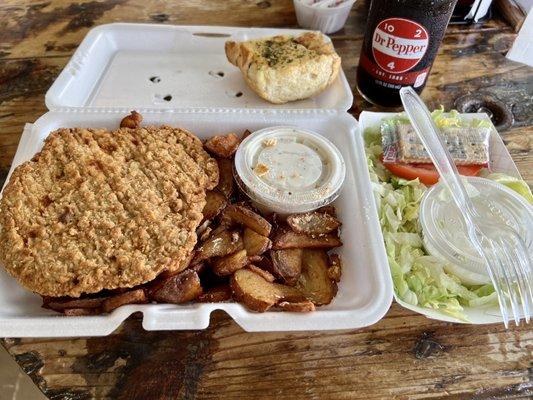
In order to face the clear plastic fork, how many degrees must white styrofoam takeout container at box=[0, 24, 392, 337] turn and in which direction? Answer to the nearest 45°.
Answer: approximately 45° to its left

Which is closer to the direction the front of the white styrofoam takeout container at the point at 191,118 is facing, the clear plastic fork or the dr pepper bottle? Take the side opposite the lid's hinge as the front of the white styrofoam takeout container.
the clear plastic fork

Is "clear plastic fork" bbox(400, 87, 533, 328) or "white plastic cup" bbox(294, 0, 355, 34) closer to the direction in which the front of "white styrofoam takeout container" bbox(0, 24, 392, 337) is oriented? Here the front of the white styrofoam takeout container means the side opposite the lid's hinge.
the clear plastic fork

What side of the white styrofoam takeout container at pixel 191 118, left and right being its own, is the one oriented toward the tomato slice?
left

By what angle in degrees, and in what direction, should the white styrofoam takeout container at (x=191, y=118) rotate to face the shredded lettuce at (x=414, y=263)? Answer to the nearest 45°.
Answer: approximately 45° to its left

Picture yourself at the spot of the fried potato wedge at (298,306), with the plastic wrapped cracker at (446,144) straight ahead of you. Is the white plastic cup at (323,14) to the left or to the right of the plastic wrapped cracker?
left

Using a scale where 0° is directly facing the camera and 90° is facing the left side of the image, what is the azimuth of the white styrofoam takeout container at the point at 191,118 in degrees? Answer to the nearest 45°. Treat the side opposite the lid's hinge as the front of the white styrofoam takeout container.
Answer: approximately 0°

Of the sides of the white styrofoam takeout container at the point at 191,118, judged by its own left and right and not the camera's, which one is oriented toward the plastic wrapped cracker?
left

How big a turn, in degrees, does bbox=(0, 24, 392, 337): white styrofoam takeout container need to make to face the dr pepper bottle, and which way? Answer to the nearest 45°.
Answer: approximately 90° to its left
